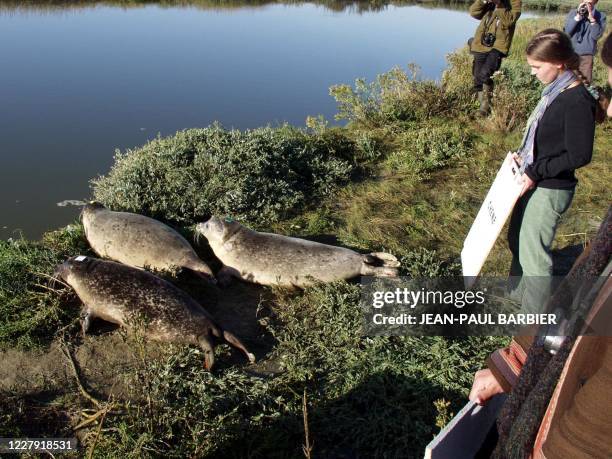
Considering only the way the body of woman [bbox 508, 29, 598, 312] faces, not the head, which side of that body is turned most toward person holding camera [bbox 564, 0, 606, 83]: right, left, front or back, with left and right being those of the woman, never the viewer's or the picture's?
right

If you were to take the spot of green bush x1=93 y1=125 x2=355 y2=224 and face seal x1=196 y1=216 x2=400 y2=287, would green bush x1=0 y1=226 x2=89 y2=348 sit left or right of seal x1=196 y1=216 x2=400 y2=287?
right

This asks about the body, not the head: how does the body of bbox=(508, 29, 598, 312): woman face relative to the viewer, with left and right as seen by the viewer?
facing to the left of the viewer

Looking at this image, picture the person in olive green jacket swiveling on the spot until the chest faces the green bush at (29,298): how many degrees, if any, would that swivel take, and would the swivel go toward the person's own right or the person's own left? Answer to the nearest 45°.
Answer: approximately 45° to the person's own right

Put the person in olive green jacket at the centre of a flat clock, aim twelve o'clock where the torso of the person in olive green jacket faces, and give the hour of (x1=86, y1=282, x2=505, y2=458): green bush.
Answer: The green bush is roughly at 12 o'clock from the person in olive green jacket.

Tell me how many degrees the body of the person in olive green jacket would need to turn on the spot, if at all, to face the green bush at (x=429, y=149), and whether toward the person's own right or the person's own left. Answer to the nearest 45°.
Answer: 0° — they already face it

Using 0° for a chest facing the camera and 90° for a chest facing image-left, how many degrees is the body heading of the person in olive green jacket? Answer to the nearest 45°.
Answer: approximately 0°
